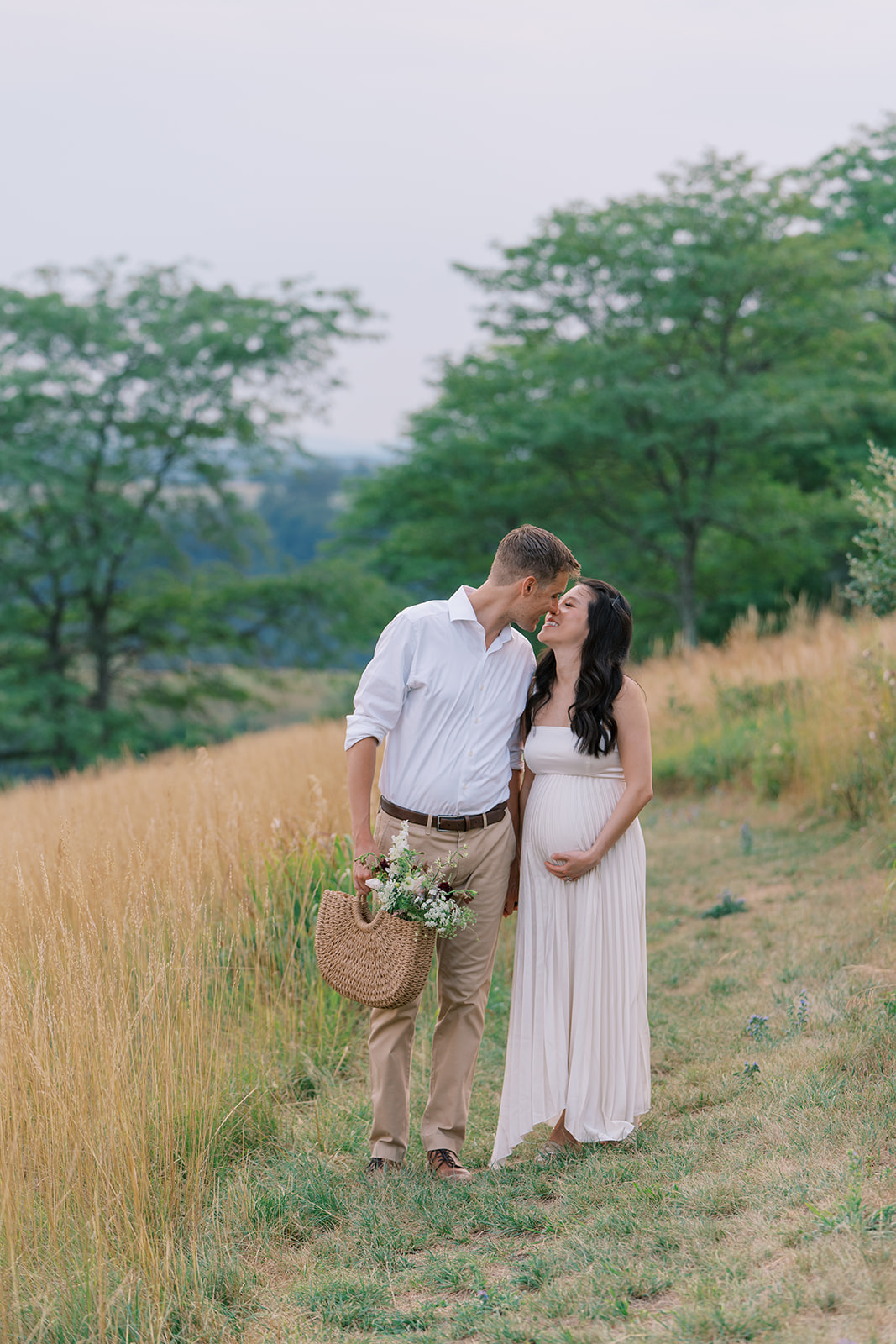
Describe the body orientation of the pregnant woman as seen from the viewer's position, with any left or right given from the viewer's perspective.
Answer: facing the viewer and to the left of the viewer

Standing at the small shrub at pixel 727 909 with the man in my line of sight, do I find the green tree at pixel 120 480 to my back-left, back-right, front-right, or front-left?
back-right

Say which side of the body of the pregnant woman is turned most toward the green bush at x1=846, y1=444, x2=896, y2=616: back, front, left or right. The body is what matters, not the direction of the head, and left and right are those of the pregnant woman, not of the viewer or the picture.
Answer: back

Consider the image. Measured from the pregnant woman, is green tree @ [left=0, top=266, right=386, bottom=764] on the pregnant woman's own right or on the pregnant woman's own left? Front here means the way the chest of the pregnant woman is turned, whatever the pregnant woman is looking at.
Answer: on the pregnant woman's own right

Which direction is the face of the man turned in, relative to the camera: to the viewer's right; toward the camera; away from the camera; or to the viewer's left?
to the viewer's right

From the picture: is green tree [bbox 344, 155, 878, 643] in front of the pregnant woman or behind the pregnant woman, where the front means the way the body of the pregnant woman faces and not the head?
behind
